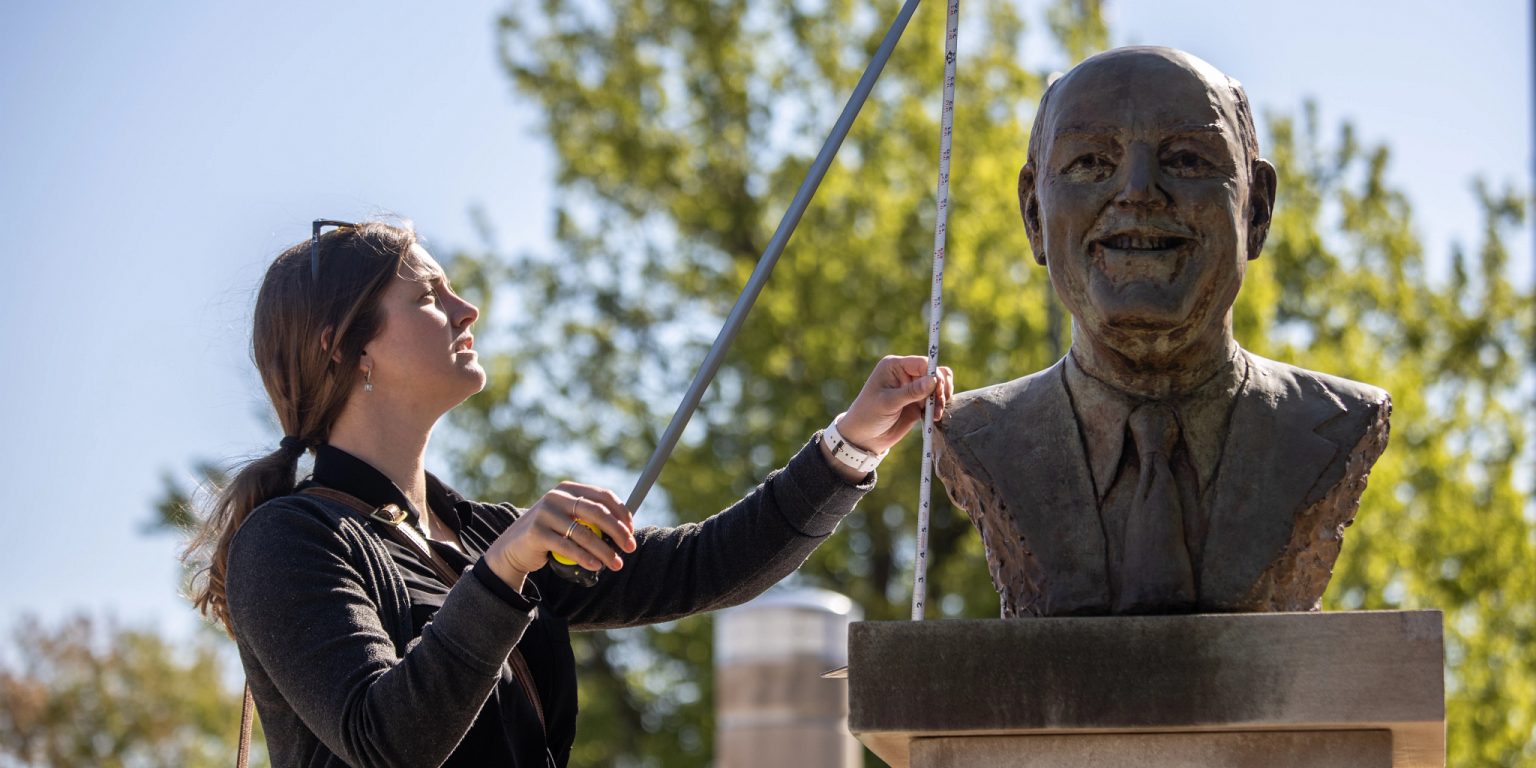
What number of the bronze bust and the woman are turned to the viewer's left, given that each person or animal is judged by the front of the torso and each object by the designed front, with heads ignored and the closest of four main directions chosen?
0

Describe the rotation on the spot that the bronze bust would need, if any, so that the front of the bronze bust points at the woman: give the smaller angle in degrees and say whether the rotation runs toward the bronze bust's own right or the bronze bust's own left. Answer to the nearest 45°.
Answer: approximately 90° to the bronze bust's own right

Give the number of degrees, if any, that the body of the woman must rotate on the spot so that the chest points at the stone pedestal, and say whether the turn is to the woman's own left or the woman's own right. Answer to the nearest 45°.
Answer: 0° — they already face it

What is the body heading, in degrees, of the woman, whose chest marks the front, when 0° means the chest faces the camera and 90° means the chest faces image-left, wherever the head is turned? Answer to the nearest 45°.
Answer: approximately 315°

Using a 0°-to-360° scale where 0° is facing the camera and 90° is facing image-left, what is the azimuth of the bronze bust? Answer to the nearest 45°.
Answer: approximately 0°

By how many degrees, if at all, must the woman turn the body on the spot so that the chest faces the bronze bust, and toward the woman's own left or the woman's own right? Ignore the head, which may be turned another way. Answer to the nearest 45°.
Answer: approximately 45° to the woman's own left

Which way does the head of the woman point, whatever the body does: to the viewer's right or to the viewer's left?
to the viewer's right
